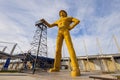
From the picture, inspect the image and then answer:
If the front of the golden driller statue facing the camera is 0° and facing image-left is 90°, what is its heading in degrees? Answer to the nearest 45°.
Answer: approximately 45°
